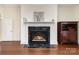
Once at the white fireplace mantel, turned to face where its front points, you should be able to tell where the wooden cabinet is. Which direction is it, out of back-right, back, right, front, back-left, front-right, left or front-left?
left

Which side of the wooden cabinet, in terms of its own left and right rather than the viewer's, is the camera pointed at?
front

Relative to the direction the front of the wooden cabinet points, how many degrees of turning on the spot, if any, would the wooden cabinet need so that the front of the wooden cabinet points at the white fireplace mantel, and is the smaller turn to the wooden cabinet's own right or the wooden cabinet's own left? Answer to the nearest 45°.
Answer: approximately 90° to the wooden cabinet's own right

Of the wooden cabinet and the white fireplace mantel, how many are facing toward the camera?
2

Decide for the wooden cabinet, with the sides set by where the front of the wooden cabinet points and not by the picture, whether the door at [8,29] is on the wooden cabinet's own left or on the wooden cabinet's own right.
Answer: on the wooden cabinet's own right

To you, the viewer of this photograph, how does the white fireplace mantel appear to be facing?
facing the viewer
